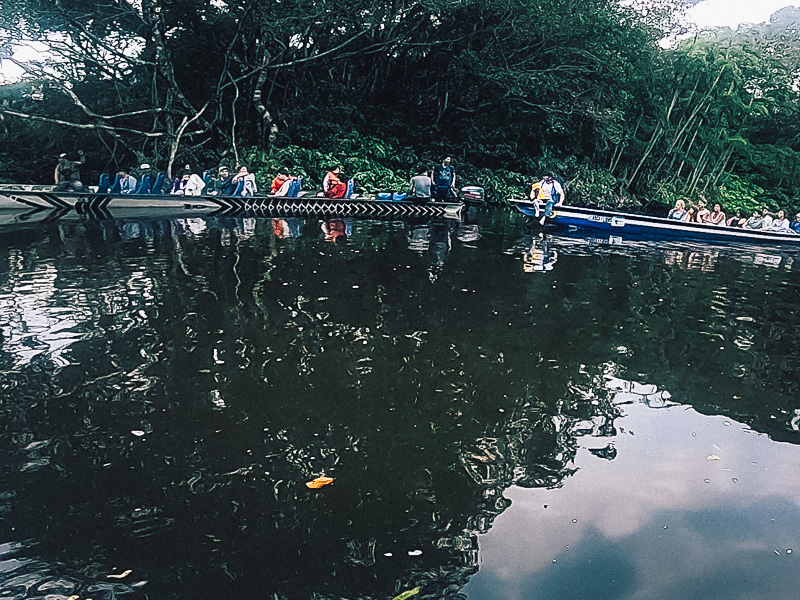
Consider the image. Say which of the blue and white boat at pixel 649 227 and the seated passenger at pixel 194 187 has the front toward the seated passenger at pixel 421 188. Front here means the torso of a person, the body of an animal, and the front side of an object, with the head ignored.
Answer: the blue and white boat

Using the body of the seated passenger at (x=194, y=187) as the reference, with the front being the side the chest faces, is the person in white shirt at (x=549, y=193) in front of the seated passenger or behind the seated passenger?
behind

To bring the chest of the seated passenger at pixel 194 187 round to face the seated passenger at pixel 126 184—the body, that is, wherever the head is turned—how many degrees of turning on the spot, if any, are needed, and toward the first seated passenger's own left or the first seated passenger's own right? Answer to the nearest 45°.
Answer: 0° — they already face them

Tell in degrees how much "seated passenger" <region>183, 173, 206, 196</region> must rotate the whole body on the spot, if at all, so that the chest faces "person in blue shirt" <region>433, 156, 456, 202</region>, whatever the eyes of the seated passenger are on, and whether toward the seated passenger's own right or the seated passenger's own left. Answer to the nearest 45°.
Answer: approximately 180°

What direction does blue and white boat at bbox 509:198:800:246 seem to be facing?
to the viewer's left

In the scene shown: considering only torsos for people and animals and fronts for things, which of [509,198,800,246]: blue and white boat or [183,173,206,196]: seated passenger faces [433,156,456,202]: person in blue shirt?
the blue and white boat

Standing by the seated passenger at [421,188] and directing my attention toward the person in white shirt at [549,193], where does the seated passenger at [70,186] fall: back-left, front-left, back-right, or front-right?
back-right

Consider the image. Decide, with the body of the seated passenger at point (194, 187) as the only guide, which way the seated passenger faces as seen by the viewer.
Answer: to the viewer's left

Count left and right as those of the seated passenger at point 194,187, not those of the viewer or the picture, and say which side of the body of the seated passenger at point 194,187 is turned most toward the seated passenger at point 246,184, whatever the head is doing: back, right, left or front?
back

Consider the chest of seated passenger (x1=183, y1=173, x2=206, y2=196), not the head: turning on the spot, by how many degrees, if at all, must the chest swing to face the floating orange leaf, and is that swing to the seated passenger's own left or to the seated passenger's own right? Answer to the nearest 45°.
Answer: approximately 90° to the seated passenger's own left

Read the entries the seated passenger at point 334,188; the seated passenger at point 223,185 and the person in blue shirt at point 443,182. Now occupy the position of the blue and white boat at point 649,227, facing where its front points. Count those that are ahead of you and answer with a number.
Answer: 3

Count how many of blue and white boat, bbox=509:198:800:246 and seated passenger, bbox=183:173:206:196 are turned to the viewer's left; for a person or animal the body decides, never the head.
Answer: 2

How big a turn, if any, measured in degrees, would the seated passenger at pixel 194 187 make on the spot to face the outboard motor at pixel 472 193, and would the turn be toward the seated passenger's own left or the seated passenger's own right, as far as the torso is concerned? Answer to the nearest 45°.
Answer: approximately 180°
